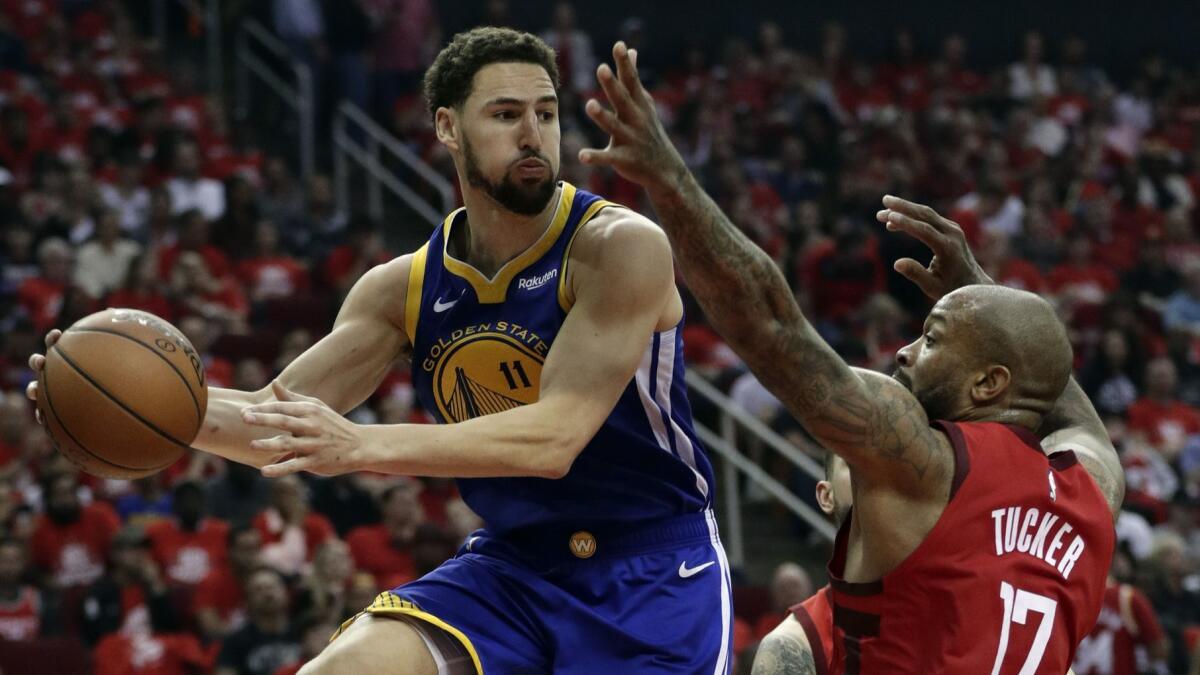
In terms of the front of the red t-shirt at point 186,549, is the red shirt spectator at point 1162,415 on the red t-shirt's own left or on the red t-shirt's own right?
on the red t-shirt's own left

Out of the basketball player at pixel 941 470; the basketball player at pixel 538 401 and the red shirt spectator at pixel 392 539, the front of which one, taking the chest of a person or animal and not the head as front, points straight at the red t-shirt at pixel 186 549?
the basketball player at pixel 941 470

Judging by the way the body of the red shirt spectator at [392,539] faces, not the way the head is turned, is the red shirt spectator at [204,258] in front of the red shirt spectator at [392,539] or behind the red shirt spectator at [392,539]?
behind

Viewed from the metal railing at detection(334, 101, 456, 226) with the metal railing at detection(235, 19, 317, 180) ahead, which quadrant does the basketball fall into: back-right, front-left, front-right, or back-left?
back-left

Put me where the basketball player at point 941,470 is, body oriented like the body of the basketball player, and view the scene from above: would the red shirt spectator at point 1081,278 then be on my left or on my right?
on my right

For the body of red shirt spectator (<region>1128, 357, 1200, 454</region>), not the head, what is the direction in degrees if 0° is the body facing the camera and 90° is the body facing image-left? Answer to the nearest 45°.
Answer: approximately 0°

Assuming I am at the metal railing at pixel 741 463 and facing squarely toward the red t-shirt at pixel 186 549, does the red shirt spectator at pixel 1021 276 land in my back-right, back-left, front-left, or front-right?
back-right

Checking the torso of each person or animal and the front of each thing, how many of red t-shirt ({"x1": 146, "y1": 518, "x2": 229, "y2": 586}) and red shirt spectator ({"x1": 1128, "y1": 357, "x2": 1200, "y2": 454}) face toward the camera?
2

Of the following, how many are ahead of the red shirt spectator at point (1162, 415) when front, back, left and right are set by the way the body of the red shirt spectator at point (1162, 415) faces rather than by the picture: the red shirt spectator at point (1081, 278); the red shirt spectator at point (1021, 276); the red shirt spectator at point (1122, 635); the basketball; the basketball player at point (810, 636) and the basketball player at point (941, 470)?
4

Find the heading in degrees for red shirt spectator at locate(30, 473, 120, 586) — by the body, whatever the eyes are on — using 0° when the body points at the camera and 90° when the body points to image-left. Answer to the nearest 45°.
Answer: approximately 0°

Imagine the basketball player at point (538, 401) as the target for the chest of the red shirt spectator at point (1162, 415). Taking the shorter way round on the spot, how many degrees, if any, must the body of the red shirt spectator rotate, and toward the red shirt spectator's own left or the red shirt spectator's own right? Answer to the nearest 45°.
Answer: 0° — they already face them

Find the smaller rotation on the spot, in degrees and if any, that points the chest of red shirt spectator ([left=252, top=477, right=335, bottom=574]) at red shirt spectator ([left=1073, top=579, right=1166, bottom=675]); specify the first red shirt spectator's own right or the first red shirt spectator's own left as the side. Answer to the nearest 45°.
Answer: approximately 90° to the first red shirt spectator's own left

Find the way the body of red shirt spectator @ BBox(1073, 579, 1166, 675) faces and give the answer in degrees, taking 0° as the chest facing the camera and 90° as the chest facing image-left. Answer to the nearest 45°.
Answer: approximately 45°

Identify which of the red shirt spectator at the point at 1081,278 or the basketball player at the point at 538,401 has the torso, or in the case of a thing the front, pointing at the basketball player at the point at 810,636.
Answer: the red shirt spectator
